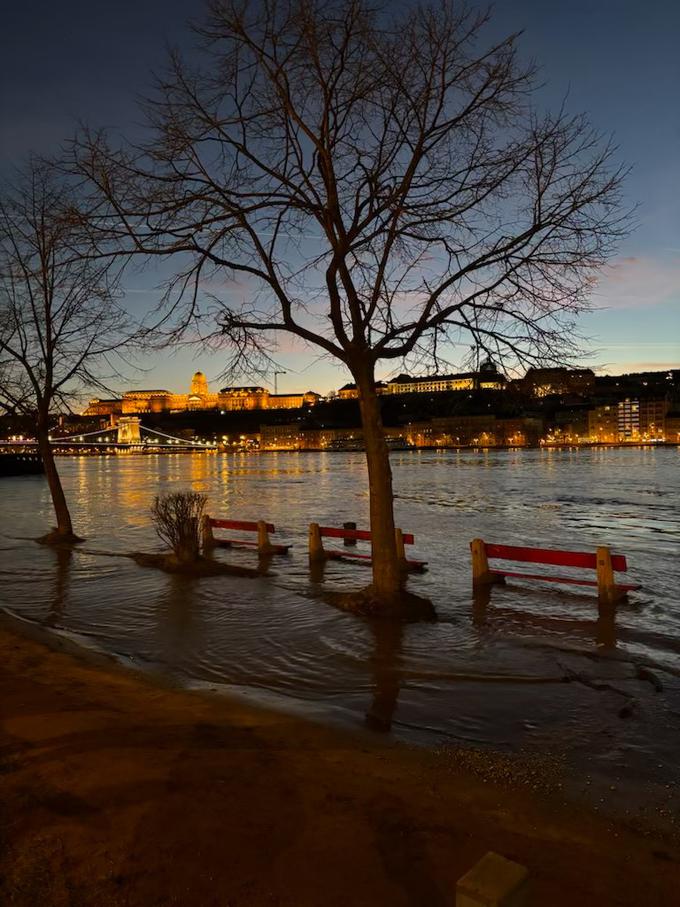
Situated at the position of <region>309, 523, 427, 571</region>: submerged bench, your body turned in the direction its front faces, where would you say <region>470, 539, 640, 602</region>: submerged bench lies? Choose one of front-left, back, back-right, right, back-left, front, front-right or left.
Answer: right

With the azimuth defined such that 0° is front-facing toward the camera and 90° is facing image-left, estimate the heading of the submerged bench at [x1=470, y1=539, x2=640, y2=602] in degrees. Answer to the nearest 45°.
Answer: approximately 225°

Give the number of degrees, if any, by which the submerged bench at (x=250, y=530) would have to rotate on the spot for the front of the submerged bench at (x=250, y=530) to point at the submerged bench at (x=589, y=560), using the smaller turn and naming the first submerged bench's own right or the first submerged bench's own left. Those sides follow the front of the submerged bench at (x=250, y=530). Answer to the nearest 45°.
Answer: approximately 90° to the first submerged bench's own right

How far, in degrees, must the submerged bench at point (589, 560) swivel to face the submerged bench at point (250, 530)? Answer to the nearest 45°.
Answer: approximately 90° to its left

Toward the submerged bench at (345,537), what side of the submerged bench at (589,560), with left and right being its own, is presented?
left

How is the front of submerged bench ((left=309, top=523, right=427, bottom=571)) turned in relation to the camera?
facing away from the viewer and to the right of the viewer

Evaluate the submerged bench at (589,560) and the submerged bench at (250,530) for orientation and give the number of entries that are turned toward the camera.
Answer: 0

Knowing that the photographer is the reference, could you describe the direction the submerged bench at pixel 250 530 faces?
facing away from the viewer and to the right of the viewer

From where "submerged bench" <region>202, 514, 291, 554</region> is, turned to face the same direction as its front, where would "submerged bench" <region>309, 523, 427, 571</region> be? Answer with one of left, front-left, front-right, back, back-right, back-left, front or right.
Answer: right

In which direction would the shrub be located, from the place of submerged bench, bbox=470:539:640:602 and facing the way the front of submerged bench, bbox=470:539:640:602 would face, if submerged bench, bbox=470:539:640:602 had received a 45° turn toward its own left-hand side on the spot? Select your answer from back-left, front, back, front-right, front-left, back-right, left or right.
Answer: left

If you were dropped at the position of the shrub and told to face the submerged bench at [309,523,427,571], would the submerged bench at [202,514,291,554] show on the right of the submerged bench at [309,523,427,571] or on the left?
left

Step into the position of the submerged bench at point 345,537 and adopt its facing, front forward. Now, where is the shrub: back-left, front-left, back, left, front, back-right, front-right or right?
back-left
